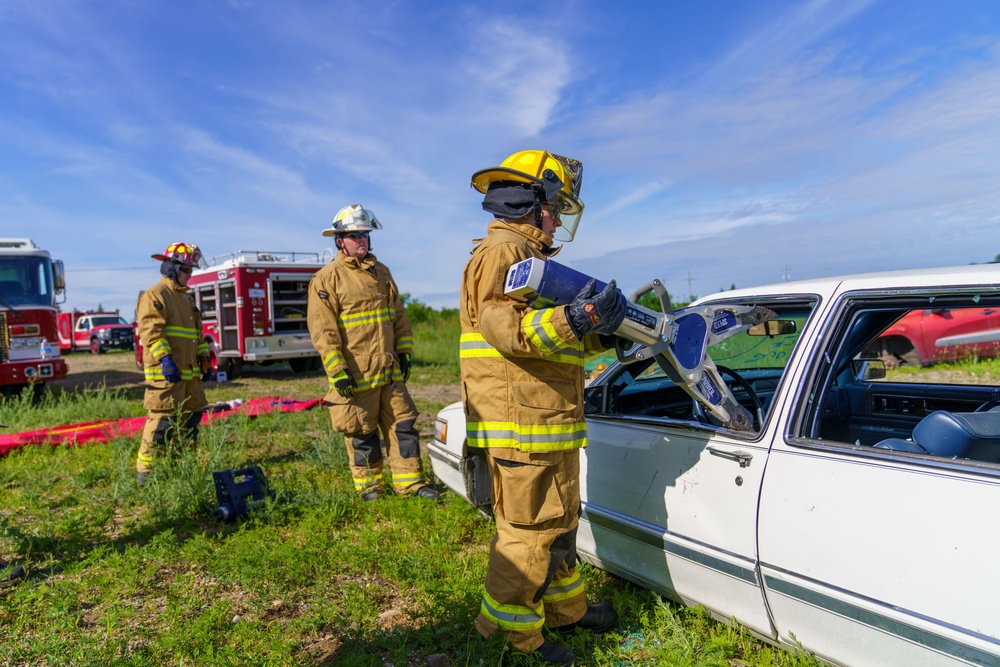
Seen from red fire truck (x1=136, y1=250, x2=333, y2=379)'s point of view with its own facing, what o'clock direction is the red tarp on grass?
The red tarp on grass is roughly at 8 o'clock from the red fire truck.

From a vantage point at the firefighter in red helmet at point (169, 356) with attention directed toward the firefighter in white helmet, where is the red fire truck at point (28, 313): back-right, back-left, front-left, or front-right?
back-left

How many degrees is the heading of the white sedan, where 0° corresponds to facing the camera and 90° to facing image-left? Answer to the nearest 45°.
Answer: approximately 135°

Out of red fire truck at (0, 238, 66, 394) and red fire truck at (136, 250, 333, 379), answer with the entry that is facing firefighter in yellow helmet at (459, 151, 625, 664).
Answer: red fire truck at (0, 238, 66, 394)

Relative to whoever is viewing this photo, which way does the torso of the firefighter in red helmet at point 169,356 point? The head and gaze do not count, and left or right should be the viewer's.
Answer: facing the viewer and to the right of the viewer

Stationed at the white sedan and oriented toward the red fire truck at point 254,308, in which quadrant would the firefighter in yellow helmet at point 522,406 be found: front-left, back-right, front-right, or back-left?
front-left

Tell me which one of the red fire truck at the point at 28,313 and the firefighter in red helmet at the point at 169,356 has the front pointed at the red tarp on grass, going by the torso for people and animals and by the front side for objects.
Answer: the red fire truck

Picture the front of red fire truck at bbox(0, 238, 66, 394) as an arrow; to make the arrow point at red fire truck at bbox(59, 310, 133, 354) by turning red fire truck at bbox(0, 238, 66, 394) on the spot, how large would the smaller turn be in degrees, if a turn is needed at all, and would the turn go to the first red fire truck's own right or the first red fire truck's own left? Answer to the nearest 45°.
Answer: approximately 180°

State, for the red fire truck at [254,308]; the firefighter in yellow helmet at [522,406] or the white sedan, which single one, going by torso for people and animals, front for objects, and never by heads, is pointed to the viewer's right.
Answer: the firefighter in yellow helmet

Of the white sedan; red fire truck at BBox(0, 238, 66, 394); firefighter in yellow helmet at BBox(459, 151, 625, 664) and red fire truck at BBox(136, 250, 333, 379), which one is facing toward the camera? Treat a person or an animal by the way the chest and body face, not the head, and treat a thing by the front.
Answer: red fire truck at BBox(0, 238, 66, 394)

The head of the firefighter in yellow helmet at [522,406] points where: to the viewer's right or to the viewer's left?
to the viewer's right

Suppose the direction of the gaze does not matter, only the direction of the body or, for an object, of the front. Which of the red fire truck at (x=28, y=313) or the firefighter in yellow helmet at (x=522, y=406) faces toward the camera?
the red fire truck

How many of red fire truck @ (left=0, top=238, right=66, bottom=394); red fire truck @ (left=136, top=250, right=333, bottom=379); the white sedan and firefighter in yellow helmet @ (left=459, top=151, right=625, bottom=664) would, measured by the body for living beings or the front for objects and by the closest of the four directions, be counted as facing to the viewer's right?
1

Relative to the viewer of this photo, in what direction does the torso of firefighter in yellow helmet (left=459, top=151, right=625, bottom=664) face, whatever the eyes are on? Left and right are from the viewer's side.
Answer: facing to the right of the viewer
